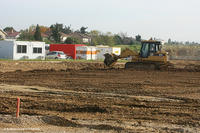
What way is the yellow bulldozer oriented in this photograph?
to the viewer's left
